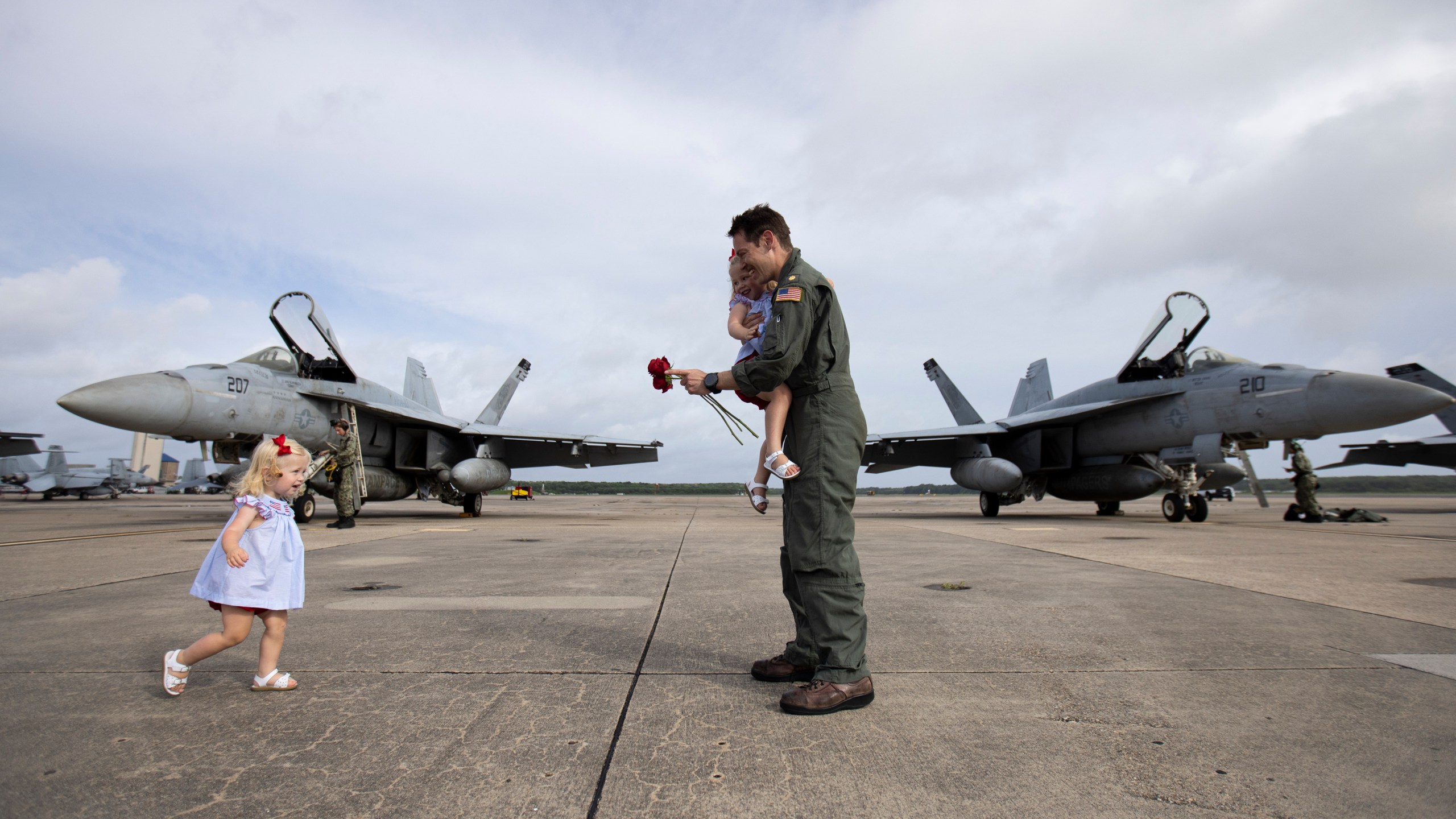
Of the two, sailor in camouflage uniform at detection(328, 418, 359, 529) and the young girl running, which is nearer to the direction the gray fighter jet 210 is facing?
the young girl running

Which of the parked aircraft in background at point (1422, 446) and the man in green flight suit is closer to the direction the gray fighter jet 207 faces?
the man in green flight suit

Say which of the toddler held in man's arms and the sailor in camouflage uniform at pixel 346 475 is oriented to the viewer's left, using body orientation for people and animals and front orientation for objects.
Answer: the sailor in camouflage uniform

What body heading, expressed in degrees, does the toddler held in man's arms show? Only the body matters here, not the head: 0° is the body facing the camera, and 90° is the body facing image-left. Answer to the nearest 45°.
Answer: approximately 315°

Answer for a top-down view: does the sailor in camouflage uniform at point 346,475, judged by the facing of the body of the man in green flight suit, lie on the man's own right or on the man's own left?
on the man's own right

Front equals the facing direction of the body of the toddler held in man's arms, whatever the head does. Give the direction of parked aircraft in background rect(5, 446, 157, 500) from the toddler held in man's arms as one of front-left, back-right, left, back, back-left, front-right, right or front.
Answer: back

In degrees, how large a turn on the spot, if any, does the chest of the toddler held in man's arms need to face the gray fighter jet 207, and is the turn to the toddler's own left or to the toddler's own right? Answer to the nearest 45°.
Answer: approximately 180°

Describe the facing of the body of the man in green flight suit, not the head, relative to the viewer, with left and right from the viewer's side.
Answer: facing to the left of the viewer

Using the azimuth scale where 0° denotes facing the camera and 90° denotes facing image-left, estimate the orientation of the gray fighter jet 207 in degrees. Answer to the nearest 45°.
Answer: approximately 45°

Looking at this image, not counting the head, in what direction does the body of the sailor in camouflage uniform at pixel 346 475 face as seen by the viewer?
to the viewer's left

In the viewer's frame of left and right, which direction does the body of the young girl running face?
facing to the right of the viewer

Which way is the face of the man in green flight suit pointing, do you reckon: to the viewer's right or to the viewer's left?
to the viewer's left
